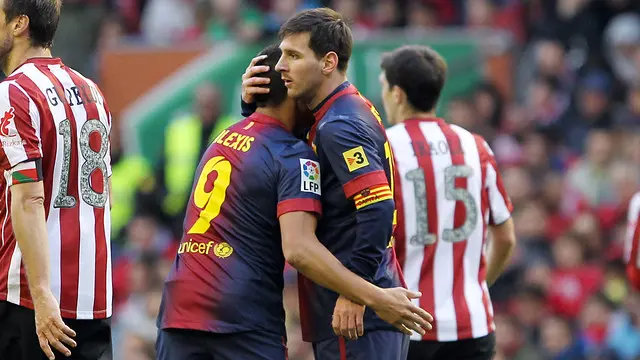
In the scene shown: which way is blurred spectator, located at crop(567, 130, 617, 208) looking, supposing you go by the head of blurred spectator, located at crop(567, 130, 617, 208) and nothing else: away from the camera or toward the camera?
toward the camera

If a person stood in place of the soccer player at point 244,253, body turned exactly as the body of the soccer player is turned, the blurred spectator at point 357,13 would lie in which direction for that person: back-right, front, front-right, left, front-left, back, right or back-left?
front-left

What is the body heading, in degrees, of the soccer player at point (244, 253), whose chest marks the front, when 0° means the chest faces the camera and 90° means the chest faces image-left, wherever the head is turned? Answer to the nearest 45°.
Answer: approximately 225°

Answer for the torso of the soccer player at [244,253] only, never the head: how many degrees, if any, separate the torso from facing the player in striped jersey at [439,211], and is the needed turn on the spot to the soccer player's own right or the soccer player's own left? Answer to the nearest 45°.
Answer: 0° — they already face them

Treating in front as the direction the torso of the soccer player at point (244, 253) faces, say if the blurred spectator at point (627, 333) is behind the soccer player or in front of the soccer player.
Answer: in front

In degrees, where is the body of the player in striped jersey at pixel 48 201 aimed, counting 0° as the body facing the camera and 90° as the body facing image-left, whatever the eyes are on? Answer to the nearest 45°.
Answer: approximately 135°

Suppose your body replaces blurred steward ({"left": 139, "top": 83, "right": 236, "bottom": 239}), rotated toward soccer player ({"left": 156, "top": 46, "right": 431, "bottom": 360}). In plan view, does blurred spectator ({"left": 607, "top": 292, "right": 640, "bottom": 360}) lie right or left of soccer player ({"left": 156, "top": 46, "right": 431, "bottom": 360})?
left

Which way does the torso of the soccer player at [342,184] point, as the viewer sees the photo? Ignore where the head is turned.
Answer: to the viewer's left
